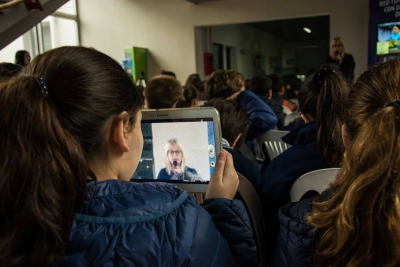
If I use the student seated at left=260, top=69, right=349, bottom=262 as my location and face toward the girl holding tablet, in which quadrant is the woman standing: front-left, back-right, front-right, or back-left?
back-right

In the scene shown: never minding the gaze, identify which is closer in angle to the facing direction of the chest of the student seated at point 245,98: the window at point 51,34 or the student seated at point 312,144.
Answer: the window

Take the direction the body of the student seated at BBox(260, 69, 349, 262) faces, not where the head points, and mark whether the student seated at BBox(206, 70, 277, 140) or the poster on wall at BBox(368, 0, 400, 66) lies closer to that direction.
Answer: the student seated

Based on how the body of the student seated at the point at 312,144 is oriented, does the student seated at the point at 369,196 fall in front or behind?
behind

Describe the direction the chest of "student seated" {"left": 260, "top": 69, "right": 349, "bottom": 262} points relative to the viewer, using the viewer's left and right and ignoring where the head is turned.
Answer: facing away from the viewer and to the left of the viewer

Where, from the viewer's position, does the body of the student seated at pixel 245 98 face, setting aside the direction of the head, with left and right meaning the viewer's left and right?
facing away from the viewer and to the left of the viewer

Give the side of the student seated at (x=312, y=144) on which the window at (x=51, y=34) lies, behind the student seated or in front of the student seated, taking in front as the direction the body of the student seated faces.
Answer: in front

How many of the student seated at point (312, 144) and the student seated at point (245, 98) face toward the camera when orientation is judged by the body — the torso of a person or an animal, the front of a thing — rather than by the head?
0

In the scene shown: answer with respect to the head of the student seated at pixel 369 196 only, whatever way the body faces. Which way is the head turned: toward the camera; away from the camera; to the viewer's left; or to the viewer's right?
away from the camera
